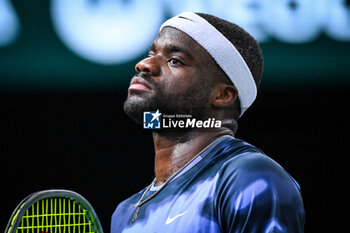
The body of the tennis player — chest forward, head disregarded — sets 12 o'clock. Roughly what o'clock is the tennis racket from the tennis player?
The tennis racket is roughly at 1 o'clock from the tennis player.

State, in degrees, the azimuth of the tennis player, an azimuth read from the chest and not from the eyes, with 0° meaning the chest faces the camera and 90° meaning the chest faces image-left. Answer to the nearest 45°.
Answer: approximately 45°
